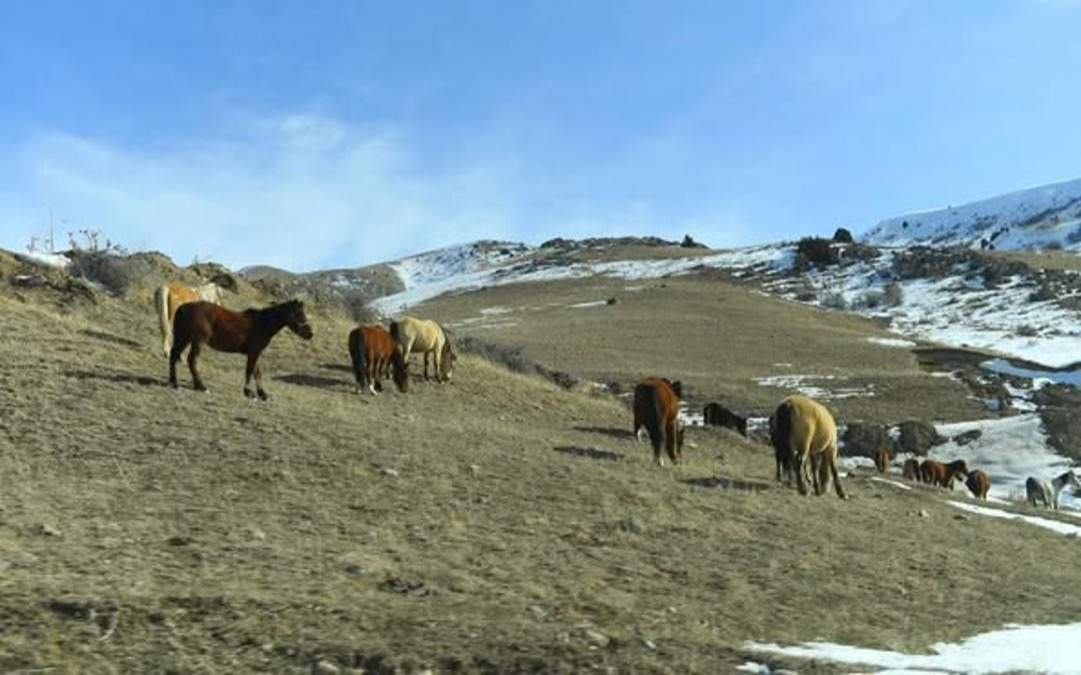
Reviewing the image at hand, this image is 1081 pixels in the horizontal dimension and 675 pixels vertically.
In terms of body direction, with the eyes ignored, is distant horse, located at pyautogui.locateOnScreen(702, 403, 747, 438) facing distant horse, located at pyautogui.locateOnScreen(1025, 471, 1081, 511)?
yes

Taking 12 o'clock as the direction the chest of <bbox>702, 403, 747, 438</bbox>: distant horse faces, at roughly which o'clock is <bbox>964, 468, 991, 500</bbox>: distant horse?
<bbox>964, 468, 991, 500</bbox>: distant horse is roughly at 12 o'clock from <bbox>702, 403, 747, 438</bbox>: distant horse.

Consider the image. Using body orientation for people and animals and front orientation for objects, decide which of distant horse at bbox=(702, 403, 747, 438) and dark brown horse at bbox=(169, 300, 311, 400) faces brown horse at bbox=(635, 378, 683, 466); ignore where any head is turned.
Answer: the dark brown horse

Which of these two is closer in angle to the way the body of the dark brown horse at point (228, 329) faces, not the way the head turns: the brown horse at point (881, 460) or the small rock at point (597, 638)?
the brown horse

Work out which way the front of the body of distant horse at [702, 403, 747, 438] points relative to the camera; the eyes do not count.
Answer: to the viewer's right

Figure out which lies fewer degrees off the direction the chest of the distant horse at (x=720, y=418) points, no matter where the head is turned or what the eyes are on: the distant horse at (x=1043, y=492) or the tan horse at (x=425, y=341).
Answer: the distant horse

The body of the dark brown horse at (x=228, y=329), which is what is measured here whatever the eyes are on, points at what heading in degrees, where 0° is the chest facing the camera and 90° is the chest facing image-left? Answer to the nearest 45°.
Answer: approximately 270°

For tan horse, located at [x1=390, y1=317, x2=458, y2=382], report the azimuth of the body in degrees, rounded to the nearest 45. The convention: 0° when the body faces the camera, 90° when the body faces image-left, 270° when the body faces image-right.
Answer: approximately 270°

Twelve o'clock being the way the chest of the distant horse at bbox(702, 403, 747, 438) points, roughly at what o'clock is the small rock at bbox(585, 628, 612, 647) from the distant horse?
The small rock is roughly at 3 o'clock from the distant horse.

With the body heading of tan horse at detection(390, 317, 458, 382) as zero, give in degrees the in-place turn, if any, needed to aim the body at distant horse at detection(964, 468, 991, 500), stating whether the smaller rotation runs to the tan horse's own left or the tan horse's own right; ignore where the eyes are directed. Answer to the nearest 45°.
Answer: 0° — it already faces it
